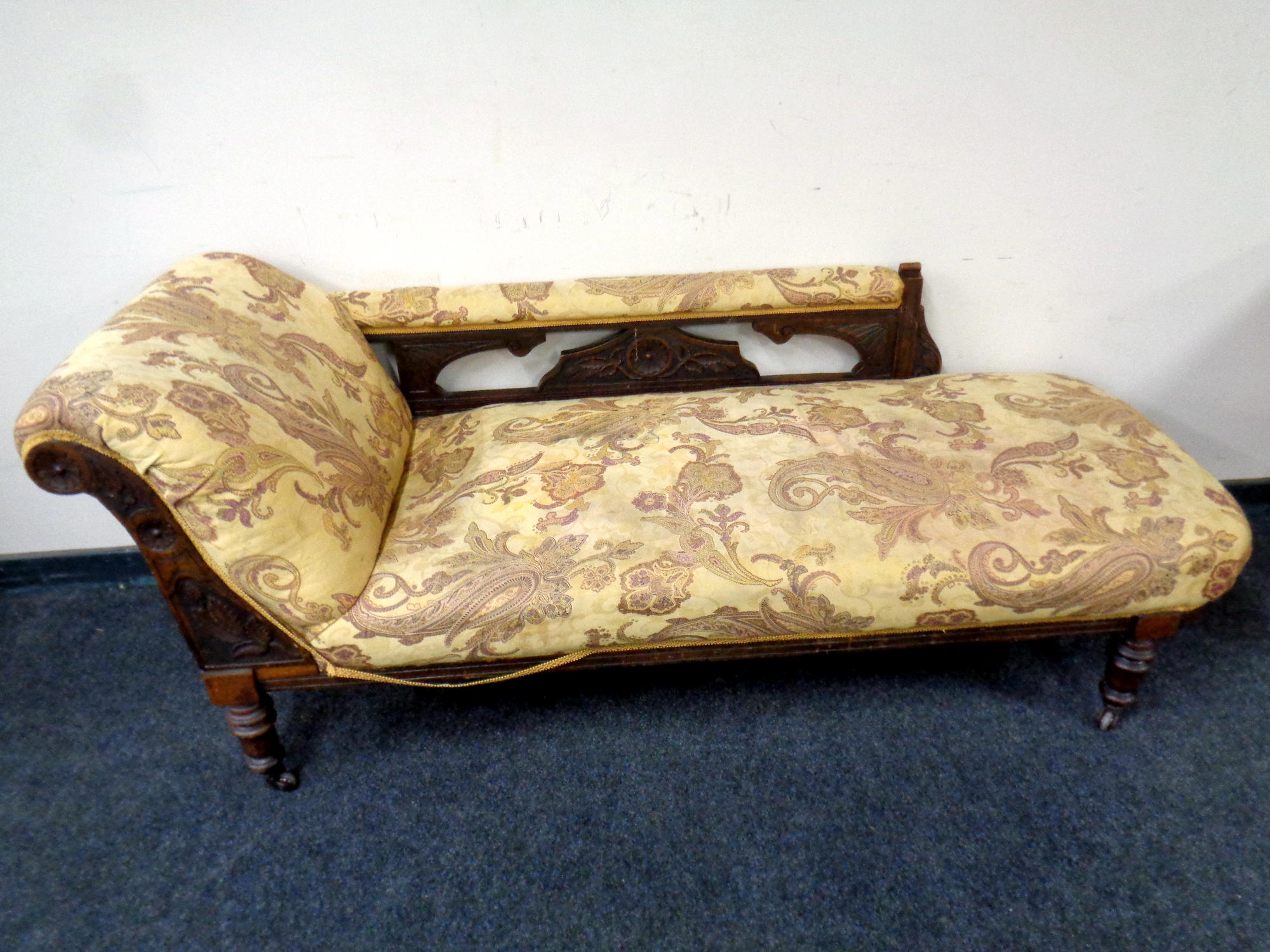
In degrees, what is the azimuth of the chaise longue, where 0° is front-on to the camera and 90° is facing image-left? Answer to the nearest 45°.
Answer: approximately 0°
